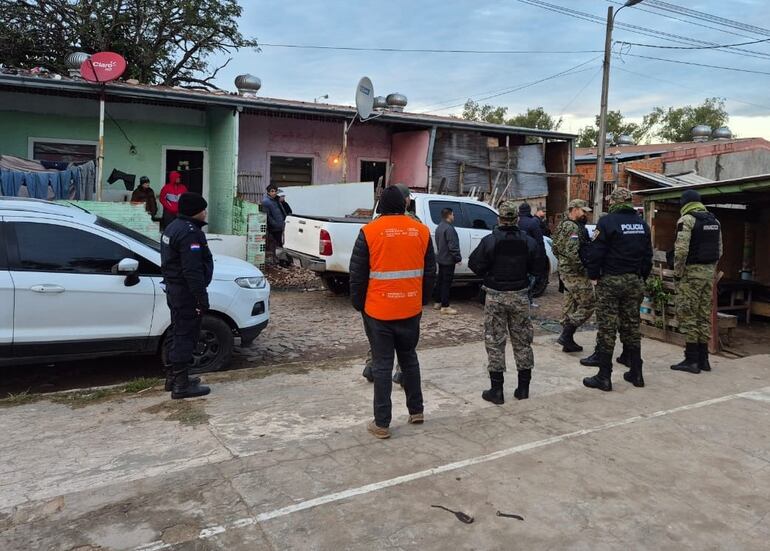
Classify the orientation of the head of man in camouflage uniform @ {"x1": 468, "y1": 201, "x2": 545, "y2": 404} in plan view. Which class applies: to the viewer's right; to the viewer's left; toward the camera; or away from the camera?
away from the camera

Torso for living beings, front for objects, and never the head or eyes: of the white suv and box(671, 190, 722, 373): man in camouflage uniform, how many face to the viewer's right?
1

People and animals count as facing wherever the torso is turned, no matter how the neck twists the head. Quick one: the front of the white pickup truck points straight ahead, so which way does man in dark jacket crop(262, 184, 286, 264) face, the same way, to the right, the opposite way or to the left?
to the right

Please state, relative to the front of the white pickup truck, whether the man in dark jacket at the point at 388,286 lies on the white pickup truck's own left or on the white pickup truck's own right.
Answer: on the white pickup truck's own right

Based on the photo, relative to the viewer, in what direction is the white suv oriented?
to the viewer's right

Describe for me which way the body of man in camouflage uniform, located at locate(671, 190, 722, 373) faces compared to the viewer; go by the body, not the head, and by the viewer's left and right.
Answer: facing away from the viewer and to the left of the viewer

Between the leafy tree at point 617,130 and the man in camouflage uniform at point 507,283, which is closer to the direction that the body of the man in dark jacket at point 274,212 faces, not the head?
the man in camouflage uniform

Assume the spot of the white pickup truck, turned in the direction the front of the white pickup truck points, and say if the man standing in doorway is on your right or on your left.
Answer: on your left

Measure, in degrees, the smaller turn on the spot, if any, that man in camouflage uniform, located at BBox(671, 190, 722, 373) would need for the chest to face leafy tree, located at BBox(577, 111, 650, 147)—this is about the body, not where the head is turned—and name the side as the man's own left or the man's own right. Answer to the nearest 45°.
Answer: approximately 45° to the man's own right

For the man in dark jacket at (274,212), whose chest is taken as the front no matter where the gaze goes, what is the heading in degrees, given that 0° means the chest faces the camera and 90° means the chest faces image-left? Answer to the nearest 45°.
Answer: approximately 315°

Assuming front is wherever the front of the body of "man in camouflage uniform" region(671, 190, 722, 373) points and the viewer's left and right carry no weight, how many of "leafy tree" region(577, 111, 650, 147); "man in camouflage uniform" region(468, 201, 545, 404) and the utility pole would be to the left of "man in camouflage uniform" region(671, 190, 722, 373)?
1
